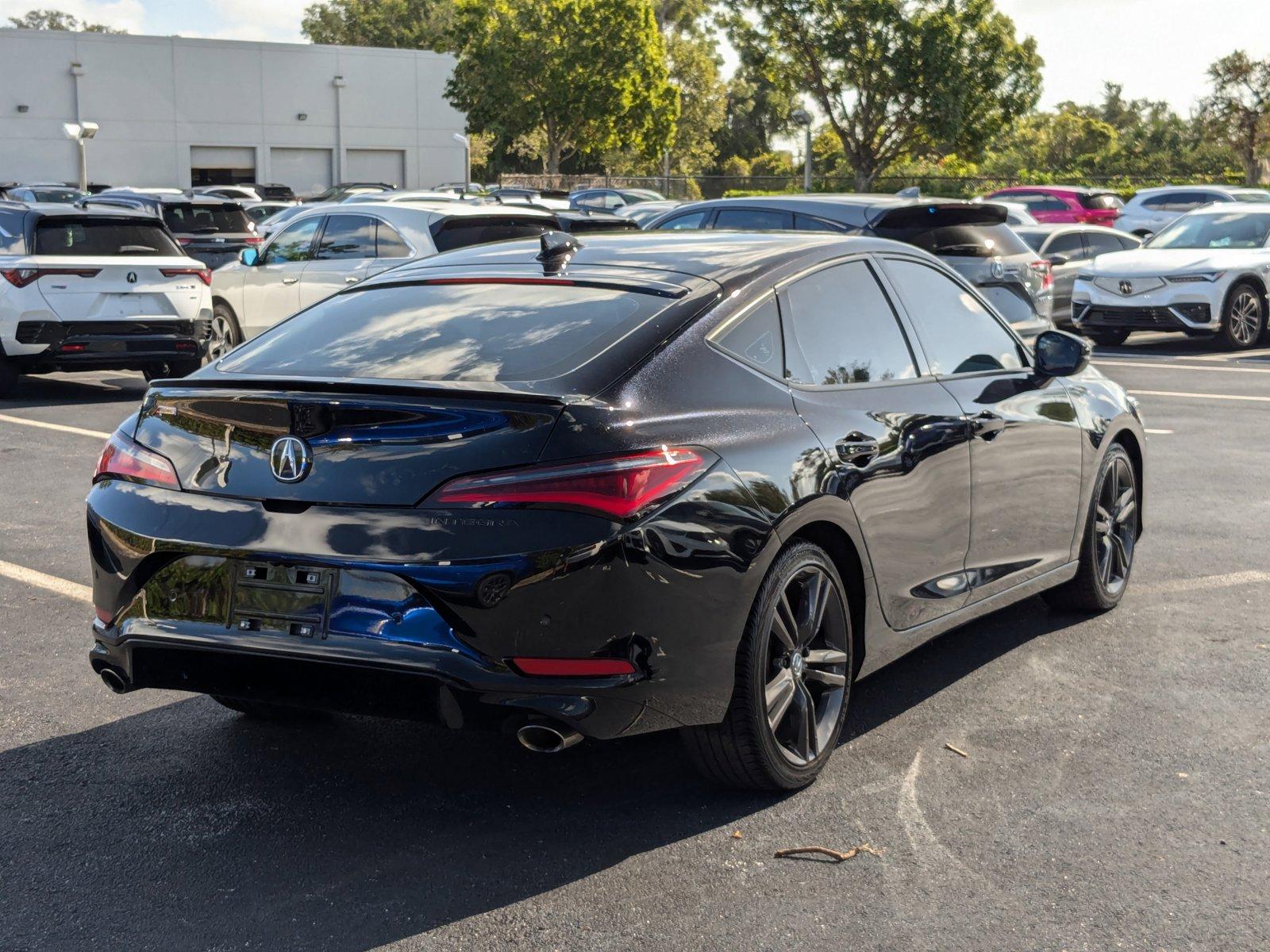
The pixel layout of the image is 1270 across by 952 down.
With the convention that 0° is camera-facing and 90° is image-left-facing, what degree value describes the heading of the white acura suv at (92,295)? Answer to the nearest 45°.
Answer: approximately 135°

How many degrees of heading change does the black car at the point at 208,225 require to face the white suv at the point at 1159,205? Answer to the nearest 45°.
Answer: approximately 135° to its right

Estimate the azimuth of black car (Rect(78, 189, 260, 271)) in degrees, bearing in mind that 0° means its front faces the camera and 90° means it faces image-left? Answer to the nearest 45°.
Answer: approximately 135°

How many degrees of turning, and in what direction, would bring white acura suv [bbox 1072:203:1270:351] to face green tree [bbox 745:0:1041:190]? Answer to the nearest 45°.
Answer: approximately 135° to its right

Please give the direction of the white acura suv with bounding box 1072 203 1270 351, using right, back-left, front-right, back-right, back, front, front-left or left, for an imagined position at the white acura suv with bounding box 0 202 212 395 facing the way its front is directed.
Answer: back-right

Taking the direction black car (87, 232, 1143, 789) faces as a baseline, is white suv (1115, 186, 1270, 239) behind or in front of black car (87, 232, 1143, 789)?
in front

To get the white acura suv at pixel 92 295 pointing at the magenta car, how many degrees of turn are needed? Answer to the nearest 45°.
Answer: approximately 90° to its right

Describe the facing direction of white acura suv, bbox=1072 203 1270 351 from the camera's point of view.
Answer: facing the viewer and to the left of the viewer

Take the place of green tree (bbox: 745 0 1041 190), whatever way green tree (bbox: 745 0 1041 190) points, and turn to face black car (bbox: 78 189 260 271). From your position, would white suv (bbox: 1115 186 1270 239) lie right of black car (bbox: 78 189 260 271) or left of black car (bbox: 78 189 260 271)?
left

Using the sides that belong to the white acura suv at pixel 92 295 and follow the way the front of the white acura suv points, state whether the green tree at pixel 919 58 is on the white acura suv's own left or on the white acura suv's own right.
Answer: on the white acura suv's own right

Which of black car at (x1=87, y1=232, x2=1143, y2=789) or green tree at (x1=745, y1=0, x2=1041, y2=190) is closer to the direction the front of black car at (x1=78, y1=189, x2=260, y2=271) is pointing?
the green tree

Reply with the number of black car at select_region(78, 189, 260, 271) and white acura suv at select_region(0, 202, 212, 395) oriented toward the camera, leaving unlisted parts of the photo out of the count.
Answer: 0

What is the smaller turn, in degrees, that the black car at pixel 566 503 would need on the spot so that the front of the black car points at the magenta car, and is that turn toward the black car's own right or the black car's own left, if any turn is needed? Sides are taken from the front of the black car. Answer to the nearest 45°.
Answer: approximately 45° to the black car's own left

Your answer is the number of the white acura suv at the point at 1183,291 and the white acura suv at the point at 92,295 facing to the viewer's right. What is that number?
0

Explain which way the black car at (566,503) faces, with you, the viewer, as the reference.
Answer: facing away from the viewer and to the right of the viewer

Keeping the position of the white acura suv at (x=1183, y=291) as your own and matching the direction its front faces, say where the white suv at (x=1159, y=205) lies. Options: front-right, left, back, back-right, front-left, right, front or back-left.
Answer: back-right
